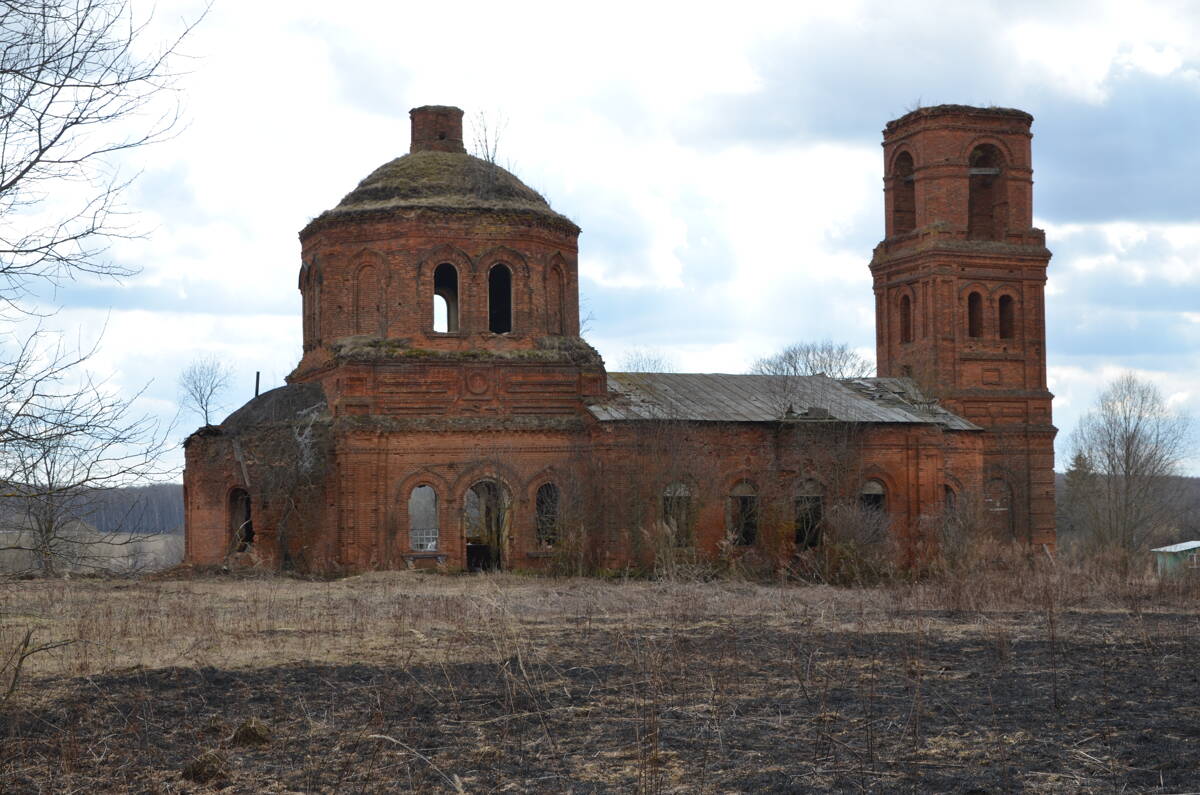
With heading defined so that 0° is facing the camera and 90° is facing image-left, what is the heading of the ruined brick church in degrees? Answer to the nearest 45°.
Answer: approximately 270°
